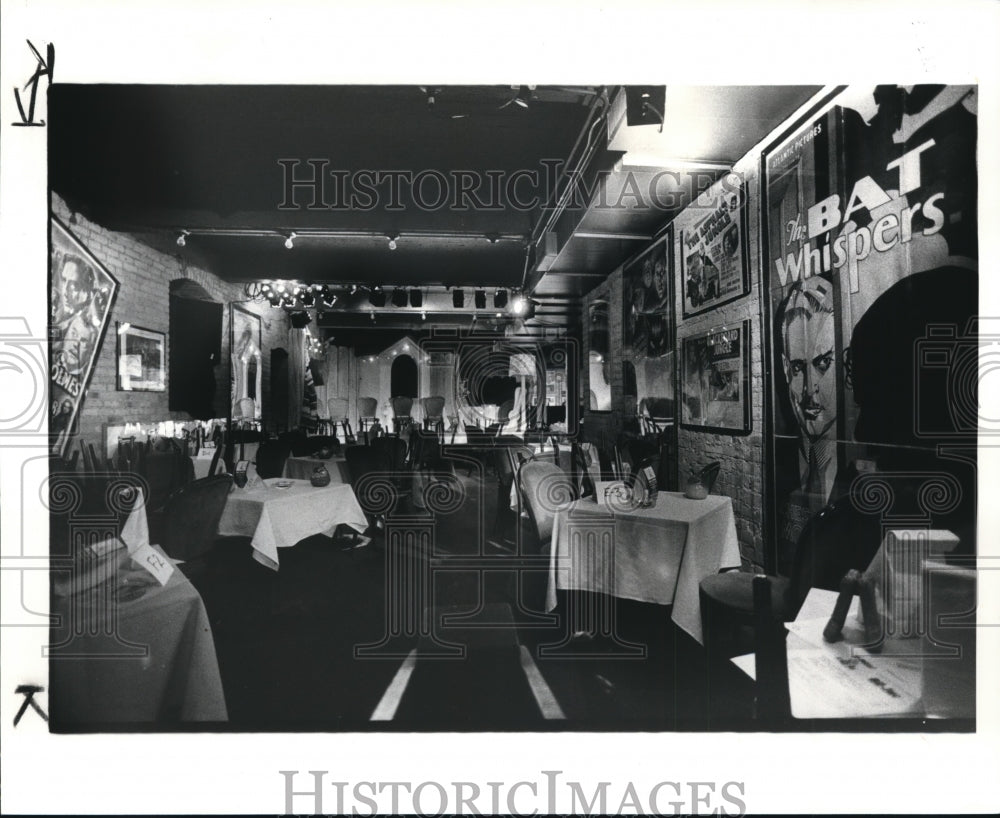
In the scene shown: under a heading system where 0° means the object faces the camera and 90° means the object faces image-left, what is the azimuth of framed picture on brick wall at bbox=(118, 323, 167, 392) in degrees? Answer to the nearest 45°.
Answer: approximately 315°

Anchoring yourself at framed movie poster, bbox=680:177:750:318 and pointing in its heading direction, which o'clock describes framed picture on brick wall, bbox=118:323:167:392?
The framed picture on brick wall is roughly at 1 o'clock from the framed movie poster.

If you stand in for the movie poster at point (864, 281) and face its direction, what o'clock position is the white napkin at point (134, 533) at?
The white napkin is roughly at 12 o'clock from the movie poster.

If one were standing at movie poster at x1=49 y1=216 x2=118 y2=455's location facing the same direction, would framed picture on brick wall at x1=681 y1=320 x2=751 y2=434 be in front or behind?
in front

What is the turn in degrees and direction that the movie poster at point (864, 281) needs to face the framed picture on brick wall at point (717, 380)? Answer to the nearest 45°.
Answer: approximately 90° to its right

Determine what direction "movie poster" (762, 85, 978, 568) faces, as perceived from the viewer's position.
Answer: facing the viewer and to the left of the viewer

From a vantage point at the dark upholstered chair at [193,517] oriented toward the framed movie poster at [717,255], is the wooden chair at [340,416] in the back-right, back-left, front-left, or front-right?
front-left

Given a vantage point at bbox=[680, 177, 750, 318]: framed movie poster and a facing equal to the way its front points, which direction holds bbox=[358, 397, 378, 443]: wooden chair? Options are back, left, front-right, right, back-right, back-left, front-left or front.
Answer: front-right

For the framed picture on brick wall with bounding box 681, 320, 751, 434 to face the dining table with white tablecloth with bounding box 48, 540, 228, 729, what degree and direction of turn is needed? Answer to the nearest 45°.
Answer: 0° — it already faces it

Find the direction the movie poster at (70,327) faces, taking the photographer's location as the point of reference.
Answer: facing the viewer and to the right of the viewer

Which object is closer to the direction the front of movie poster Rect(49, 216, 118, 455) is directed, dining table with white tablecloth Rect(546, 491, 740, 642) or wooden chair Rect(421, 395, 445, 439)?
the dining table with white tablecloth

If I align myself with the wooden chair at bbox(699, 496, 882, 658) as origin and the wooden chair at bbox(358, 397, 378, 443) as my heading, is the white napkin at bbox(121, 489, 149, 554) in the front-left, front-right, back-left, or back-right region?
front-left

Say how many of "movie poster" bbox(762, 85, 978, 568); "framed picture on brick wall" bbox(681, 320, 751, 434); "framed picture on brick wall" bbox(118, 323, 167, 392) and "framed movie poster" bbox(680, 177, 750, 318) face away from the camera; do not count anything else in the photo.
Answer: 0

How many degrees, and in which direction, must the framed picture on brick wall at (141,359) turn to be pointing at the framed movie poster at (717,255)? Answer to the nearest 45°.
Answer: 0° — it already faces it
